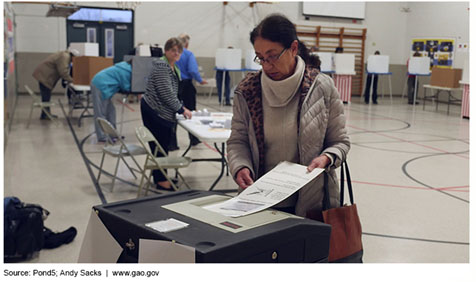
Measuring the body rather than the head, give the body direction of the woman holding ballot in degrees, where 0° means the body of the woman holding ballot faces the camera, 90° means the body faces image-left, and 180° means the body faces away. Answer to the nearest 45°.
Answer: approximately 45°

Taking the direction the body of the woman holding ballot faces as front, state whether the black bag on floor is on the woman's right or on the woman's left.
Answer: on the woman's right

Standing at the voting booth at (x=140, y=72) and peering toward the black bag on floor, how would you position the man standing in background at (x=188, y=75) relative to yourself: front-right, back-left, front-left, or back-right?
back-left

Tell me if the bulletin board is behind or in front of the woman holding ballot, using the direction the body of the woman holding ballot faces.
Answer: behind
